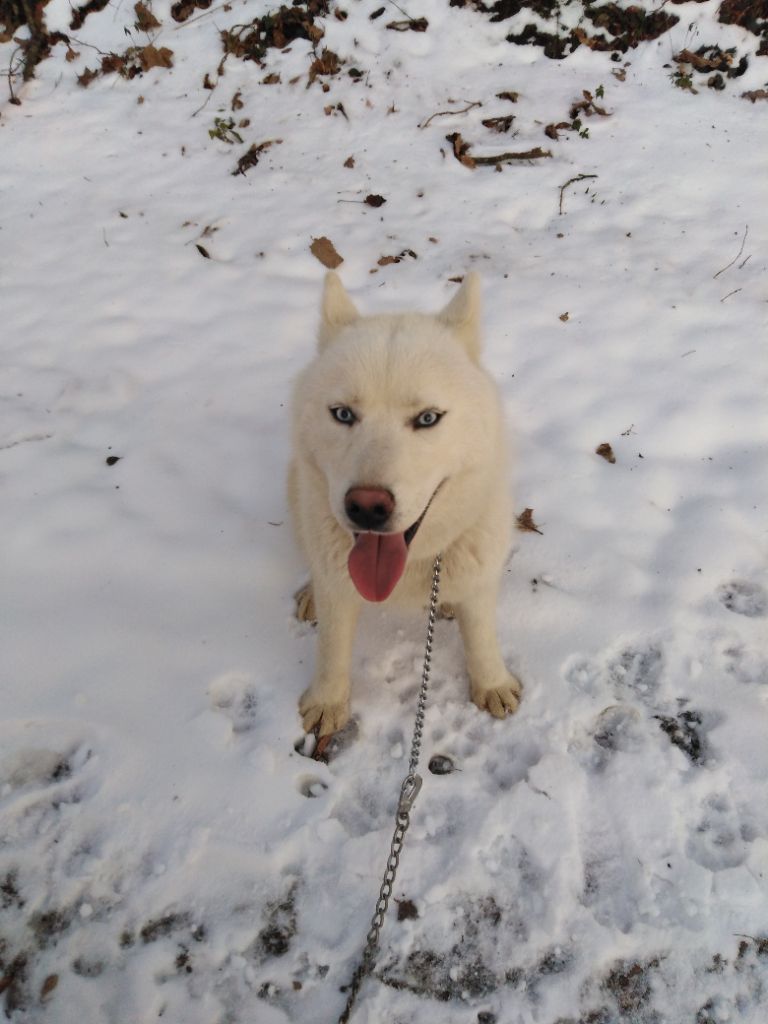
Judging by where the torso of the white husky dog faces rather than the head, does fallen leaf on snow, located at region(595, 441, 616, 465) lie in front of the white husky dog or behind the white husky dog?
behind

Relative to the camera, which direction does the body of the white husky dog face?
toward the camera

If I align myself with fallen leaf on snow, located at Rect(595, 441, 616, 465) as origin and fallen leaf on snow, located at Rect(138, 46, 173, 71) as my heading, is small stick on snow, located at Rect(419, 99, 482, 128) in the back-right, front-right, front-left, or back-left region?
front-right

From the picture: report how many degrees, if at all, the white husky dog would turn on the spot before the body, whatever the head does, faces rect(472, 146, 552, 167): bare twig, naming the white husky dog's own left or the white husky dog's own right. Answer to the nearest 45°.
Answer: approximately 180°

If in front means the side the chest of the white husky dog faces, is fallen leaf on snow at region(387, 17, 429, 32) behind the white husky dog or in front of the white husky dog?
behind

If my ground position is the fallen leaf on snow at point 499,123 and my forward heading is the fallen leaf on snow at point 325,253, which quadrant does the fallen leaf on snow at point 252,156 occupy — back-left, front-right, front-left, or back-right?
front-right

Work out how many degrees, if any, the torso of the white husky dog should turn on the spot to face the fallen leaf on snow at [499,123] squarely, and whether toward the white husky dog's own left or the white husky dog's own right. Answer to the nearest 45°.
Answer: approximately 180°

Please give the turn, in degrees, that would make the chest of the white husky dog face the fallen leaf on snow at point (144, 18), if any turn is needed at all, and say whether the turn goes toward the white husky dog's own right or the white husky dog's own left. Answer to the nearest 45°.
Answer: approximately 180°

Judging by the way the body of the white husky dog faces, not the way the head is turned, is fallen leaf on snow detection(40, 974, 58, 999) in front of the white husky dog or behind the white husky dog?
in front

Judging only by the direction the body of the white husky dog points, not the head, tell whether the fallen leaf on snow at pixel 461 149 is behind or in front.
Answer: behind

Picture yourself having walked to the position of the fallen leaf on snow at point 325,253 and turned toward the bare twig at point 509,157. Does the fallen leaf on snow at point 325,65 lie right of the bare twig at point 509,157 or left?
left
